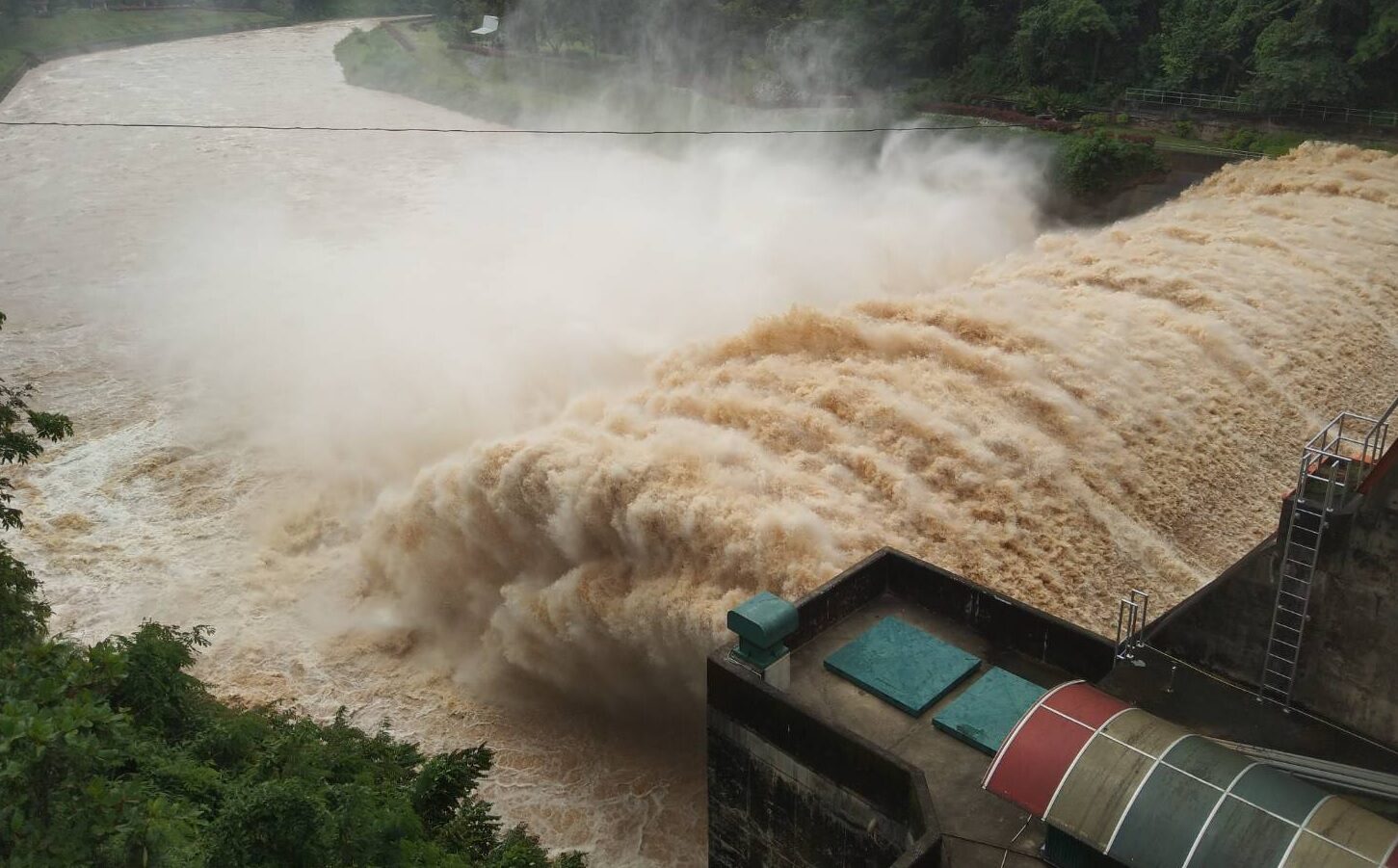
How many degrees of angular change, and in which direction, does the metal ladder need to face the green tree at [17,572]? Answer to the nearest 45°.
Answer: approximately 45° to its right

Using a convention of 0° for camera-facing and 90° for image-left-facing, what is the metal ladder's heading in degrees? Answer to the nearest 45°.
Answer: approximately 45°

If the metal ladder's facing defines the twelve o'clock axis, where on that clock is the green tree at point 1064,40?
The green tree is roughly at 4 o'clock from the metal ladder.

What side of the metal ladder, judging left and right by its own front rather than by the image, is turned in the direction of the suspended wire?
right

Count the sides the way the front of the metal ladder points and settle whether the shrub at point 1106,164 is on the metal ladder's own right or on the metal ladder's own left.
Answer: on the metal ladder's own right
